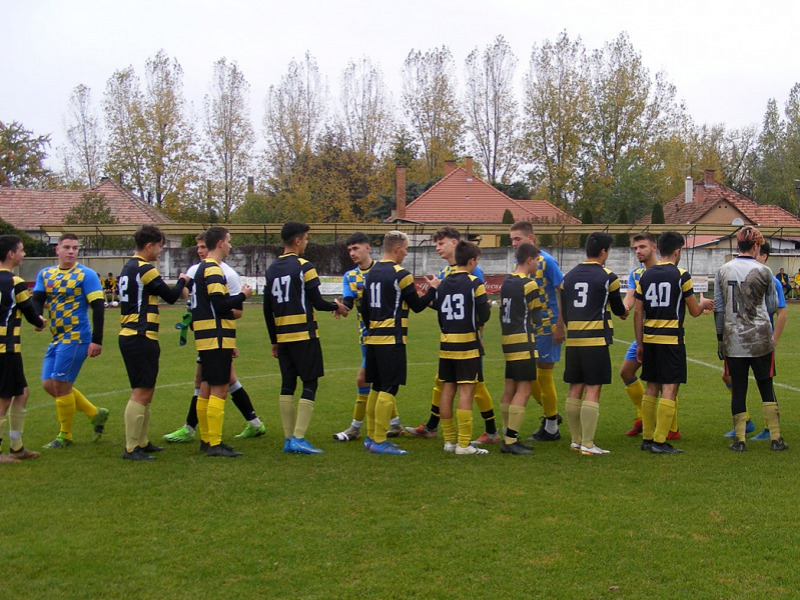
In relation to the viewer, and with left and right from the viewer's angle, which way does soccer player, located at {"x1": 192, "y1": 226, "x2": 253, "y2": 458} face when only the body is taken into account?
facing to the right of the viewer

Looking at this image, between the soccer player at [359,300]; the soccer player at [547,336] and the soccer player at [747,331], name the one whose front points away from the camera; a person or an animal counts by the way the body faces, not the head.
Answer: the soccer player at [747,331]

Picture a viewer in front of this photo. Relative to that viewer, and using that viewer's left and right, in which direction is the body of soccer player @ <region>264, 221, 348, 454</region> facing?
facing away from the viewer and to the right of the viewer

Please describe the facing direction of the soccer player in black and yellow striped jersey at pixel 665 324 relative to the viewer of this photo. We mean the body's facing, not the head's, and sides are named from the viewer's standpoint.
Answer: facing away from the viewer and to the right of the viewer

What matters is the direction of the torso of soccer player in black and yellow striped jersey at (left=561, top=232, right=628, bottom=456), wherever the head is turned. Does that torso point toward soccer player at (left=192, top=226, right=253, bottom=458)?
no

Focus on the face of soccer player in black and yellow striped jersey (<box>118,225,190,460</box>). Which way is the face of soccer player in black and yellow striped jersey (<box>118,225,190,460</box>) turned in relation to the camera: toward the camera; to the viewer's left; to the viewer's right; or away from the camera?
to the viewer's right

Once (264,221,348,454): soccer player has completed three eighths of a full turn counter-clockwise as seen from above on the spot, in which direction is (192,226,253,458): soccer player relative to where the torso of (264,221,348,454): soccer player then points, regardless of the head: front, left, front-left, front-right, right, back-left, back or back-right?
front

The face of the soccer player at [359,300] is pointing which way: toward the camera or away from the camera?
toward the camera

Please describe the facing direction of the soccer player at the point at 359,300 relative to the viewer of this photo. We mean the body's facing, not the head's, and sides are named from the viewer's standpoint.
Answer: facing the viewer and to the left of the viewer

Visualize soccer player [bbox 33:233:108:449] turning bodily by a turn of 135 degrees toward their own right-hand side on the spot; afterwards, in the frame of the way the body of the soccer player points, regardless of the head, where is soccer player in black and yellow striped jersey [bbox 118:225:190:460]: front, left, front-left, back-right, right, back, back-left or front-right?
back-right

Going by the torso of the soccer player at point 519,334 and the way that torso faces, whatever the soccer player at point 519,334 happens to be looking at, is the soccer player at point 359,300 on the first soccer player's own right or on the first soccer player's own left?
on the first soccer player's own left

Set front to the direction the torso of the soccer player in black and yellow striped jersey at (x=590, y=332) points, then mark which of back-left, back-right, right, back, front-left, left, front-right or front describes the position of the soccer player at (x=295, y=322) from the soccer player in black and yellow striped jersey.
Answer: back-left

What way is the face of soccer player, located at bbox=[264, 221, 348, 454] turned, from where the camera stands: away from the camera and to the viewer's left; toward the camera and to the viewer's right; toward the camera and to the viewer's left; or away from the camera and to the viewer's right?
away from the camera and to the viewer's right
